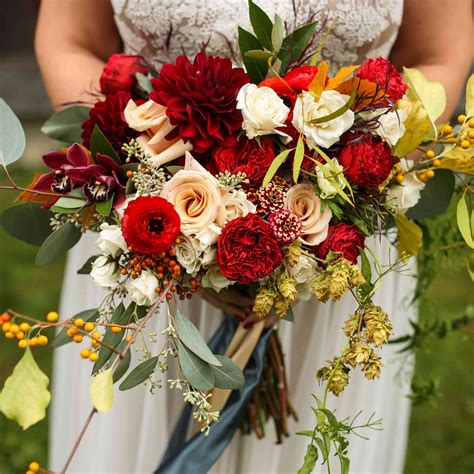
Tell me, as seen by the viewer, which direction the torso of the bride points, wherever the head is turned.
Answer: toward the camera
